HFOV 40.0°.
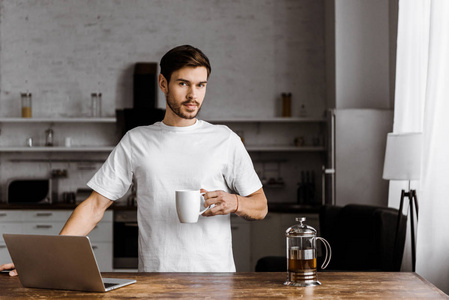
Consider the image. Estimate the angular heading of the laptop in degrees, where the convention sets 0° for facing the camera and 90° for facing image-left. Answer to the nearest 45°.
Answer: approximately 225°

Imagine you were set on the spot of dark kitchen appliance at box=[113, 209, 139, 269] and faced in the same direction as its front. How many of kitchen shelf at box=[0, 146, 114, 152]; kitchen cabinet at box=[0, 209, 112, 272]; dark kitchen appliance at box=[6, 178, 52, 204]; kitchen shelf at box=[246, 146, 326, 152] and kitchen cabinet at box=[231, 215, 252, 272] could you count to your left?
2

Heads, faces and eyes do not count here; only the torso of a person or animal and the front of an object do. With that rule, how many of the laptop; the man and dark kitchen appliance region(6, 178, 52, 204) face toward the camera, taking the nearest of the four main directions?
2

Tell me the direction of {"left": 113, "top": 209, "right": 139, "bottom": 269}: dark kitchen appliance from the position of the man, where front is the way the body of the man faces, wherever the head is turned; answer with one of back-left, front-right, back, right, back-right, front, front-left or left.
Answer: back

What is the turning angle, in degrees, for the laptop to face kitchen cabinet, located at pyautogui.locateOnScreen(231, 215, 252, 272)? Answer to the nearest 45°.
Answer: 0° — it already faces it

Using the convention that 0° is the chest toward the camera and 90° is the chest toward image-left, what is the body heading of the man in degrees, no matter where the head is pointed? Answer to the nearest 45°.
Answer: approximately 0°

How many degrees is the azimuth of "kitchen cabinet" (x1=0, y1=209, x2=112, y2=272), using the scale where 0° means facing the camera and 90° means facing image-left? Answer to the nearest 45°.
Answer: approximately 0°
